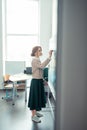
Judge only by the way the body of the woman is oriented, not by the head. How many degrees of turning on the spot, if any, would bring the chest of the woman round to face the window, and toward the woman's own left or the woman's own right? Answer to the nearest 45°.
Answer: approximately 90° to the woman's own left

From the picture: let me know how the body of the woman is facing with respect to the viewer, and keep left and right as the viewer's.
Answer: facing to the right of the viewer
